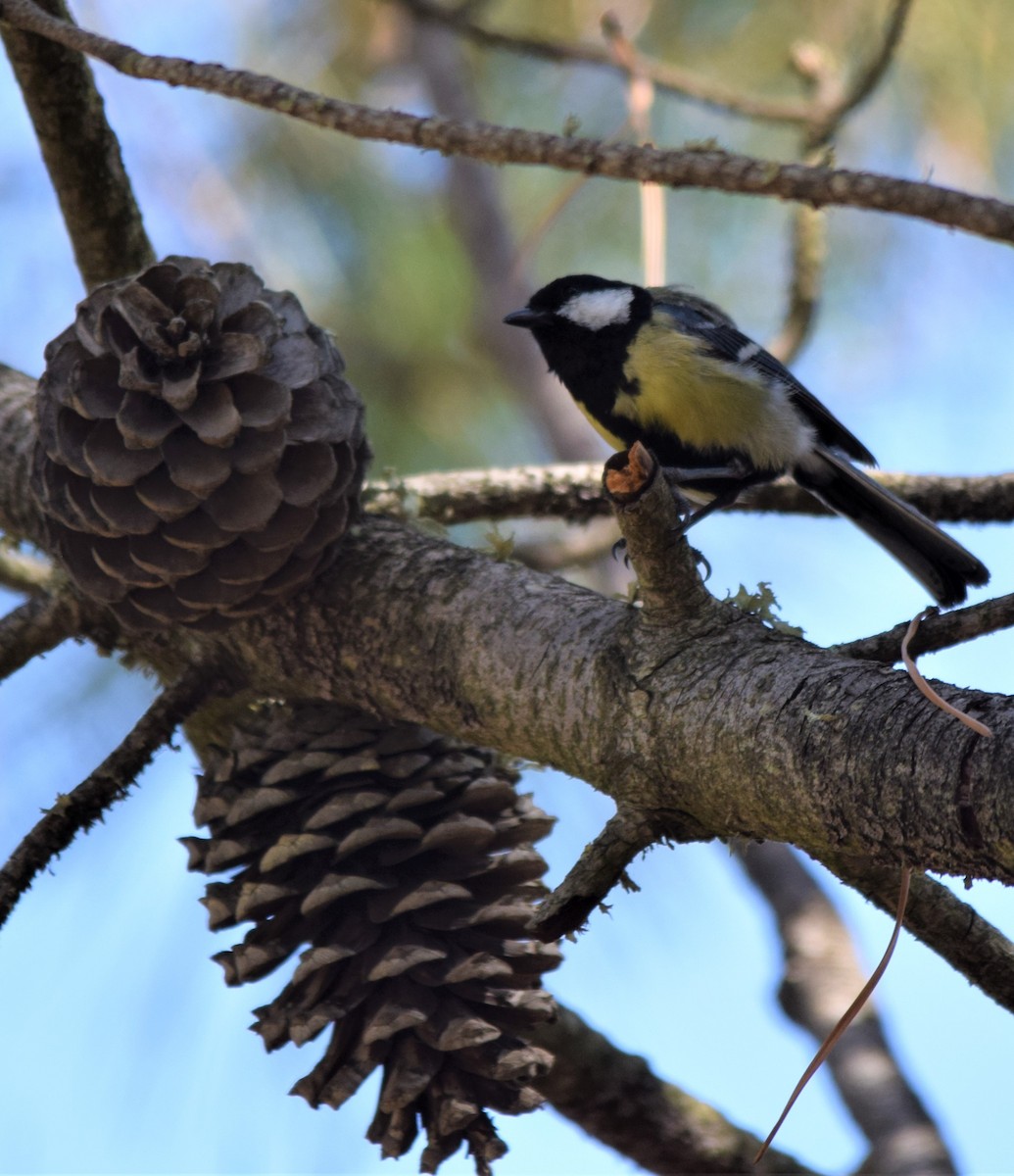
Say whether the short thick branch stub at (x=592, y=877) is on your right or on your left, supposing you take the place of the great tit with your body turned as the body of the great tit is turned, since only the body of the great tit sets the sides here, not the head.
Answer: on your left

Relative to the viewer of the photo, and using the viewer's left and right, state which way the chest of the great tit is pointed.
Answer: facing to the left of the viewer
